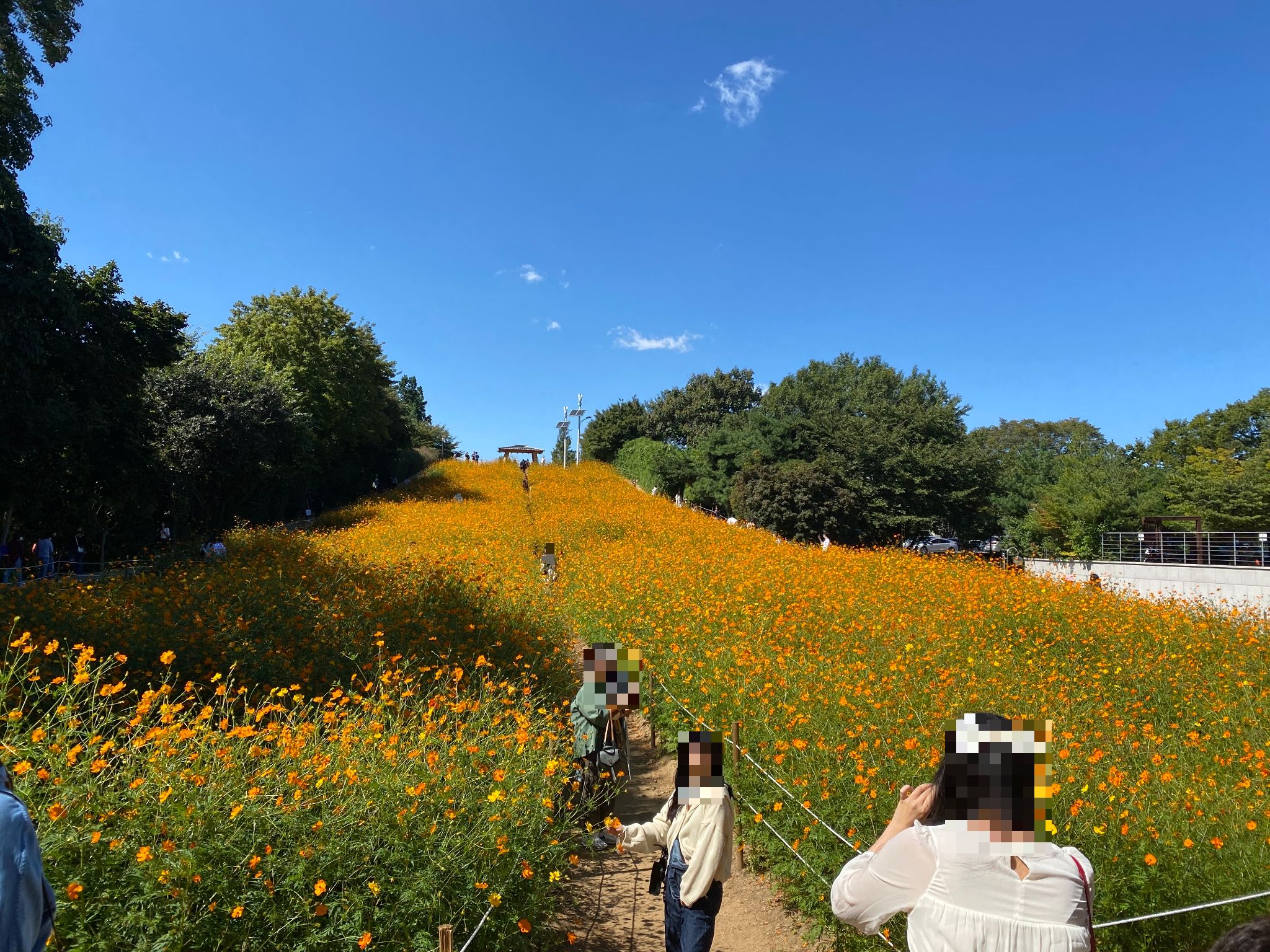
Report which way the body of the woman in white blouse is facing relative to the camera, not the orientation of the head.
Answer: away from the camera

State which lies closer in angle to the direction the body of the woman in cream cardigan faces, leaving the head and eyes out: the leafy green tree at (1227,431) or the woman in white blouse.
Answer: the woman in white blouse

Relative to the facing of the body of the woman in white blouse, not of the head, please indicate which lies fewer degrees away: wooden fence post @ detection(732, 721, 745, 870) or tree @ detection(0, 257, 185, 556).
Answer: the wooden fence post

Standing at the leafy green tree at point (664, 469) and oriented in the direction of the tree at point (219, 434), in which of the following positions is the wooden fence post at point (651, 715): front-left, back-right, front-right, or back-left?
front-left

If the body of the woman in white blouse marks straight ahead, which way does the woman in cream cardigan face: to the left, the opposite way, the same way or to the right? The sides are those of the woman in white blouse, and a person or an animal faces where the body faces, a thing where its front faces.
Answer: the opposite way

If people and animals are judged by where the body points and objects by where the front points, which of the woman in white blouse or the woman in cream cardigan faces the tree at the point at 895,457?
the woman in white blouse

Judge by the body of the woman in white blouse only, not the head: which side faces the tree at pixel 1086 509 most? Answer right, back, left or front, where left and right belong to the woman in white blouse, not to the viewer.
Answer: front

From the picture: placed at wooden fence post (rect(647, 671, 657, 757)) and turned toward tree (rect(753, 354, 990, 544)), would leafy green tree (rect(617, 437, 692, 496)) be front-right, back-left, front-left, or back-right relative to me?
front-left

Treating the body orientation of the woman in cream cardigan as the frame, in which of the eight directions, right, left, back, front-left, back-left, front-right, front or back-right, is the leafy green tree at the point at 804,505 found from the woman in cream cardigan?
back-right

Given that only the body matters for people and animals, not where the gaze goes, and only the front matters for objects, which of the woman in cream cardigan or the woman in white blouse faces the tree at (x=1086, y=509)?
the woman in white blouse

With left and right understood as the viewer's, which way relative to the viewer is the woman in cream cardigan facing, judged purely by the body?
facing the viewer and to the left of the viewer

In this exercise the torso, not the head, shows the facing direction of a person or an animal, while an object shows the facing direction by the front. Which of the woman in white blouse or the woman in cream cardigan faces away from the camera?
the woman in white blouse

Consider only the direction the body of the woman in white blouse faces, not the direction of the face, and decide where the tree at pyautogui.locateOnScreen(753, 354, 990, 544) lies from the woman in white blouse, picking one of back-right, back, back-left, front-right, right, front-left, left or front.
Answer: front

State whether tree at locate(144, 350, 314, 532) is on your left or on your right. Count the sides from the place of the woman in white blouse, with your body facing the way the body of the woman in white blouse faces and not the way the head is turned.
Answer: on your left

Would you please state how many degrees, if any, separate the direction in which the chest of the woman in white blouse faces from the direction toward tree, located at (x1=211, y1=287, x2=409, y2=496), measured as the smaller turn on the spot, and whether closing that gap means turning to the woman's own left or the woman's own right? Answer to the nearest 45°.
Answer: approximately 45° to the woman's own left

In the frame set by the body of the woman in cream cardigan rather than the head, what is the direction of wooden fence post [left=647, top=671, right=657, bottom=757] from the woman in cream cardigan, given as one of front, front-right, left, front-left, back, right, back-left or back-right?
back-right
